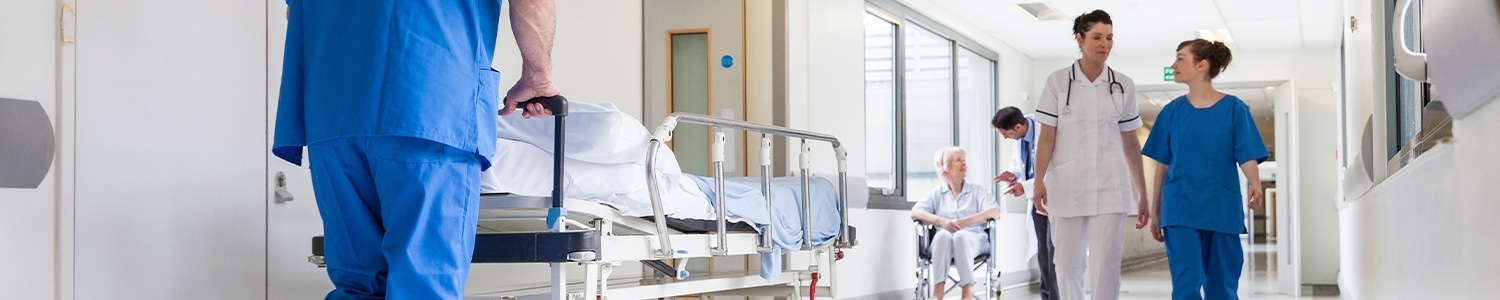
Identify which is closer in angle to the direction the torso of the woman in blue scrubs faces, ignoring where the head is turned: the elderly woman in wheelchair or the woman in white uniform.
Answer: the woman in white uniform

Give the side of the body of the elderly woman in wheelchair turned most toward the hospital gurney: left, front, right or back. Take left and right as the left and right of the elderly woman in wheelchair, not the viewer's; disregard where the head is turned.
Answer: front

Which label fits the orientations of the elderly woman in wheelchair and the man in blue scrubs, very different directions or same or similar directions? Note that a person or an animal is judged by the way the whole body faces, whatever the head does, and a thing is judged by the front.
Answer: very different directions

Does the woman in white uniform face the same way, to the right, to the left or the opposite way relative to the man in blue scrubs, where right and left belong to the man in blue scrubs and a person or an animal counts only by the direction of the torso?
the opposite way

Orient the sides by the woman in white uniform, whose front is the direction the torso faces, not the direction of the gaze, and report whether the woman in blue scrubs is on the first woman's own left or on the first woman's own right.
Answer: on the first woman's own left

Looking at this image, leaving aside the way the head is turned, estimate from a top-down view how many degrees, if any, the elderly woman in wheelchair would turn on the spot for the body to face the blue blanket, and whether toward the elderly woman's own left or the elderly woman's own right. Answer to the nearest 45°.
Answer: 0° — they already face it
